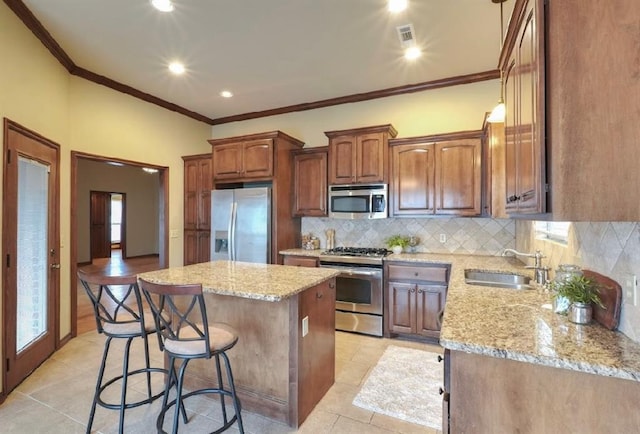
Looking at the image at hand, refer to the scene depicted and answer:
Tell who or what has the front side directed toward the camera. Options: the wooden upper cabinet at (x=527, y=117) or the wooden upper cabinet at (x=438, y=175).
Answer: the wooden upper cabinet at (x=438, y=175)

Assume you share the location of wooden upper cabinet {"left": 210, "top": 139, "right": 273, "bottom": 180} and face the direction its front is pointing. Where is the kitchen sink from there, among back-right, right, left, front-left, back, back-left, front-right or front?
left

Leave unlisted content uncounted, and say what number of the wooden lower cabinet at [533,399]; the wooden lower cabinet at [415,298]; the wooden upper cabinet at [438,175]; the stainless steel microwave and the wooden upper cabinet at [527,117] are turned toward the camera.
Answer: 3

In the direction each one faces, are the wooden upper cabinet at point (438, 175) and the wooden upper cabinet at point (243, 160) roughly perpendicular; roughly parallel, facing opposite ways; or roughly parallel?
roughly parallel

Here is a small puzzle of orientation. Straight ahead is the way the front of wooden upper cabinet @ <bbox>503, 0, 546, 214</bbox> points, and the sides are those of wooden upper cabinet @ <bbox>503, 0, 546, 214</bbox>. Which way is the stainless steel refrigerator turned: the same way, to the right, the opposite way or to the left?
to the left

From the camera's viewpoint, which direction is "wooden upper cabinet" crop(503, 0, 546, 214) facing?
to the viewer's left

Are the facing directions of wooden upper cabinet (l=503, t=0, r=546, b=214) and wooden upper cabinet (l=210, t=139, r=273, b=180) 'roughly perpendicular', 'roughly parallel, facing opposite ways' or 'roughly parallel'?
roughly perpendicular

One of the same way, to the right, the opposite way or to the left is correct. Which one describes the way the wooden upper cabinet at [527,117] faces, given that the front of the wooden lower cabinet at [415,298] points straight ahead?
to the right

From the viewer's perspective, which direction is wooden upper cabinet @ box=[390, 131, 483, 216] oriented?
toward the camera

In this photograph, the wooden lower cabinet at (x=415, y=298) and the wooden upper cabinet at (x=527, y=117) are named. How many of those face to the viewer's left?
1

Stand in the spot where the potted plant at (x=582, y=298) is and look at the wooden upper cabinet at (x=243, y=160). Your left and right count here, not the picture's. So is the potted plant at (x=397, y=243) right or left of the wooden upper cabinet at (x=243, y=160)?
right

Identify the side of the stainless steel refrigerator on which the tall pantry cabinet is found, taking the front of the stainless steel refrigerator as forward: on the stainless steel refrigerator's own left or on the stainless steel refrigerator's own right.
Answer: on the stainless steel refrigerator's own right

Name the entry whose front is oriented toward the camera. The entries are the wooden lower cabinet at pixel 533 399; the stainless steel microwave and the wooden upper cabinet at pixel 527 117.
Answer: the stainless steel microwave

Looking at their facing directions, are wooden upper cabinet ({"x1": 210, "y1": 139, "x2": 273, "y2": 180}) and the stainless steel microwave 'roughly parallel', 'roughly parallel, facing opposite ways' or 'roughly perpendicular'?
roughly parallel

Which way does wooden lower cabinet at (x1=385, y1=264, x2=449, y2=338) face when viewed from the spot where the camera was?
facing the viewer

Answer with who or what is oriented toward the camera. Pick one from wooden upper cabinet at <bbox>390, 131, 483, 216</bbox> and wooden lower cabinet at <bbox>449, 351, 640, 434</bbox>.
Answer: the wooden upper cabinet

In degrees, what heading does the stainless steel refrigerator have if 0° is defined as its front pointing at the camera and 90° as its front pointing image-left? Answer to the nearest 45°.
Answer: approximately 45°
